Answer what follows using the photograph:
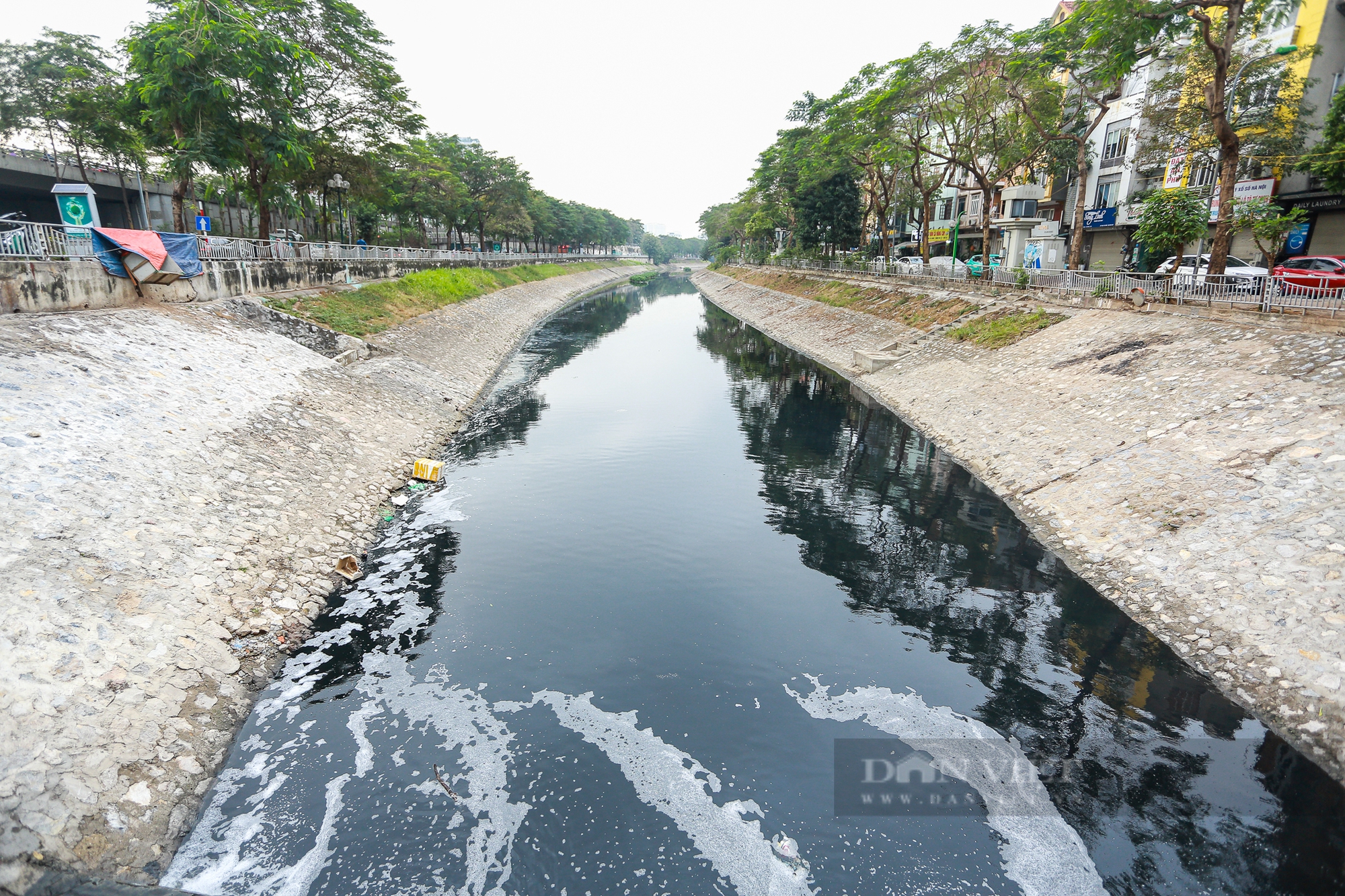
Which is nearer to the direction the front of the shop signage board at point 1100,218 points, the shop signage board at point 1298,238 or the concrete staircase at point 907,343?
the concrete staircase

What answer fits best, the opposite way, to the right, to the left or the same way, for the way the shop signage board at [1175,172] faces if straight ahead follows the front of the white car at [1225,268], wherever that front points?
to the right

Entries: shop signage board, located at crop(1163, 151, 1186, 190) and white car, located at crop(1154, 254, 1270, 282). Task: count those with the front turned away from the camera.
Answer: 0

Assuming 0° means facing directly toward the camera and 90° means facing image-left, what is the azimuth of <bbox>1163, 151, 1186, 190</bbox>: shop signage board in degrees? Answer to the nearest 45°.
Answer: approximately 45°

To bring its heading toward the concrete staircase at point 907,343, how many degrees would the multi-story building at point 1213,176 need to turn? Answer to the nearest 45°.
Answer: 0° — it already faces it

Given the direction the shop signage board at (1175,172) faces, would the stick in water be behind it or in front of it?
in front

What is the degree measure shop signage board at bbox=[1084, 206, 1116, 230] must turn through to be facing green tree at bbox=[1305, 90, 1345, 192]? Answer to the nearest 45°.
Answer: approximately 45° to its left

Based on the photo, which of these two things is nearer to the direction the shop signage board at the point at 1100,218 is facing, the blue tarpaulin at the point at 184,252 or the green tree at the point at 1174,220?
the blue tarpaulin

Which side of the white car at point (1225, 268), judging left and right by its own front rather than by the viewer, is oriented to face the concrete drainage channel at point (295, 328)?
right

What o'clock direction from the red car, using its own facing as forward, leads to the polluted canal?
The polluted canal is roughly at 2 o'clock from the red car.

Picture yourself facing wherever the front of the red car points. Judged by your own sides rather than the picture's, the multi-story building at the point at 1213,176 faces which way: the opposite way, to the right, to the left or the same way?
to the right
